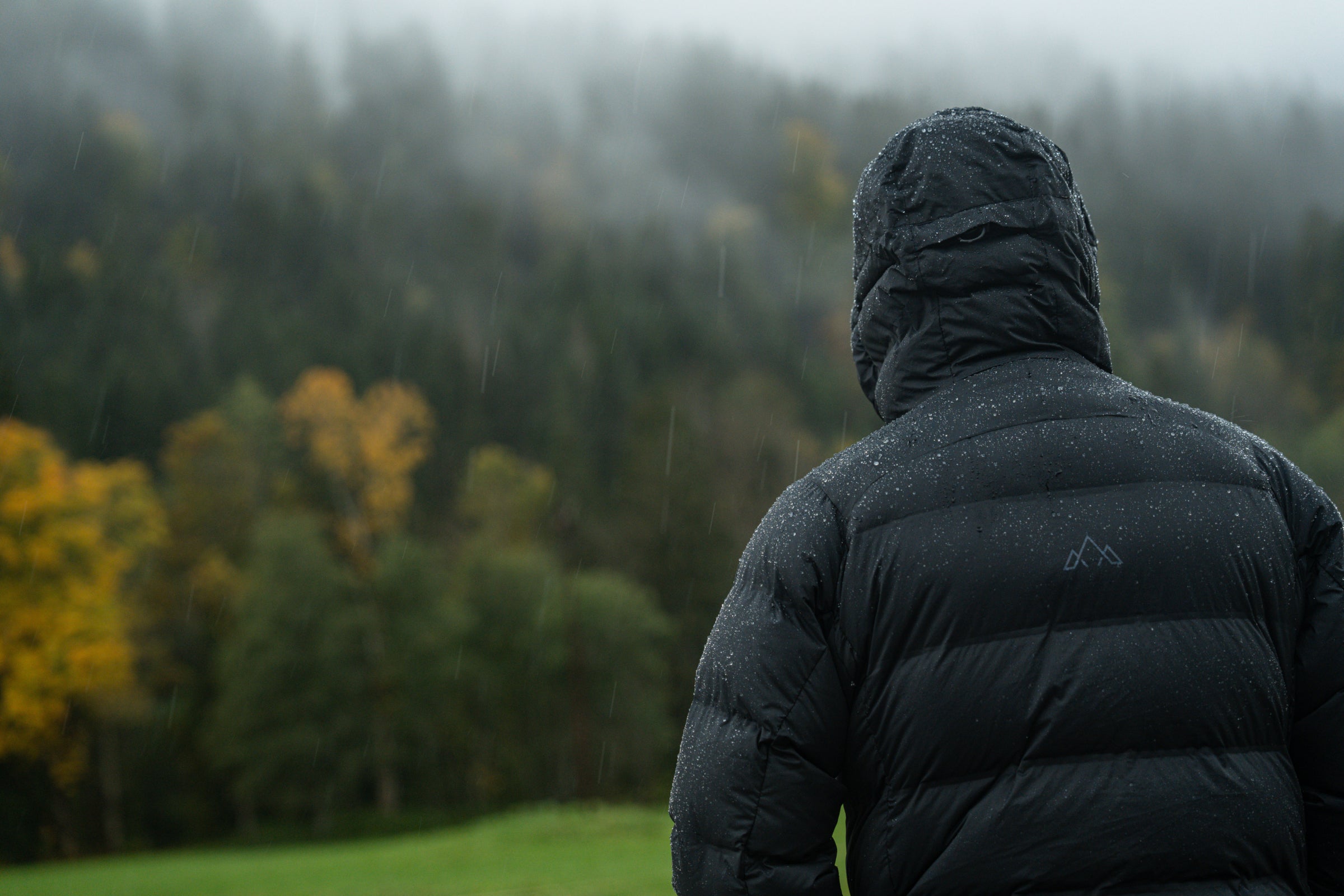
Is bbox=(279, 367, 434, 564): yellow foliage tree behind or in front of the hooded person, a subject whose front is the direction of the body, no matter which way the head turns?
in front

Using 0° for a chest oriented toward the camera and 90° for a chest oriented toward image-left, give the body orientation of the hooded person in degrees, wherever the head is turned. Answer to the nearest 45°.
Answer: approximately 180°

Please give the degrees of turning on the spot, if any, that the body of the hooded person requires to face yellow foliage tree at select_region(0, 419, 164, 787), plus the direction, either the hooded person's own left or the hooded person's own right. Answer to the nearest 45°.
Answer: approximately 45° to the hooded person's own left

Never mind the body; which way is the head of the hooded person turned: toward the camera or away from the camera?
away from the camera

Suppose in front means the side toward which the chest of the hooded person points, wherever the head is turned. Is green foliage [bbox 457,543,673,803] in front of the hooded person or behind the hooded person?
in front

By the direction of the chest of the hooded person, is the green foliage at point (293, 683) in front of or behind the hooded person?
in front
